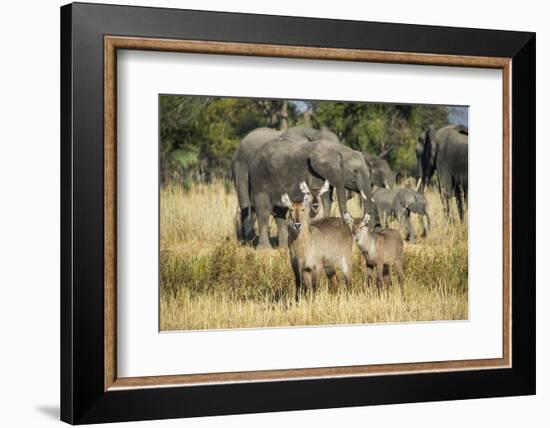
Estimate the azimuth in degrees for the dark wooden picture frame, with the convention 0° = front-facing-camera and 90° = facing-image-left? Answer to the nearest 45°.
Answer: approximately 315°
